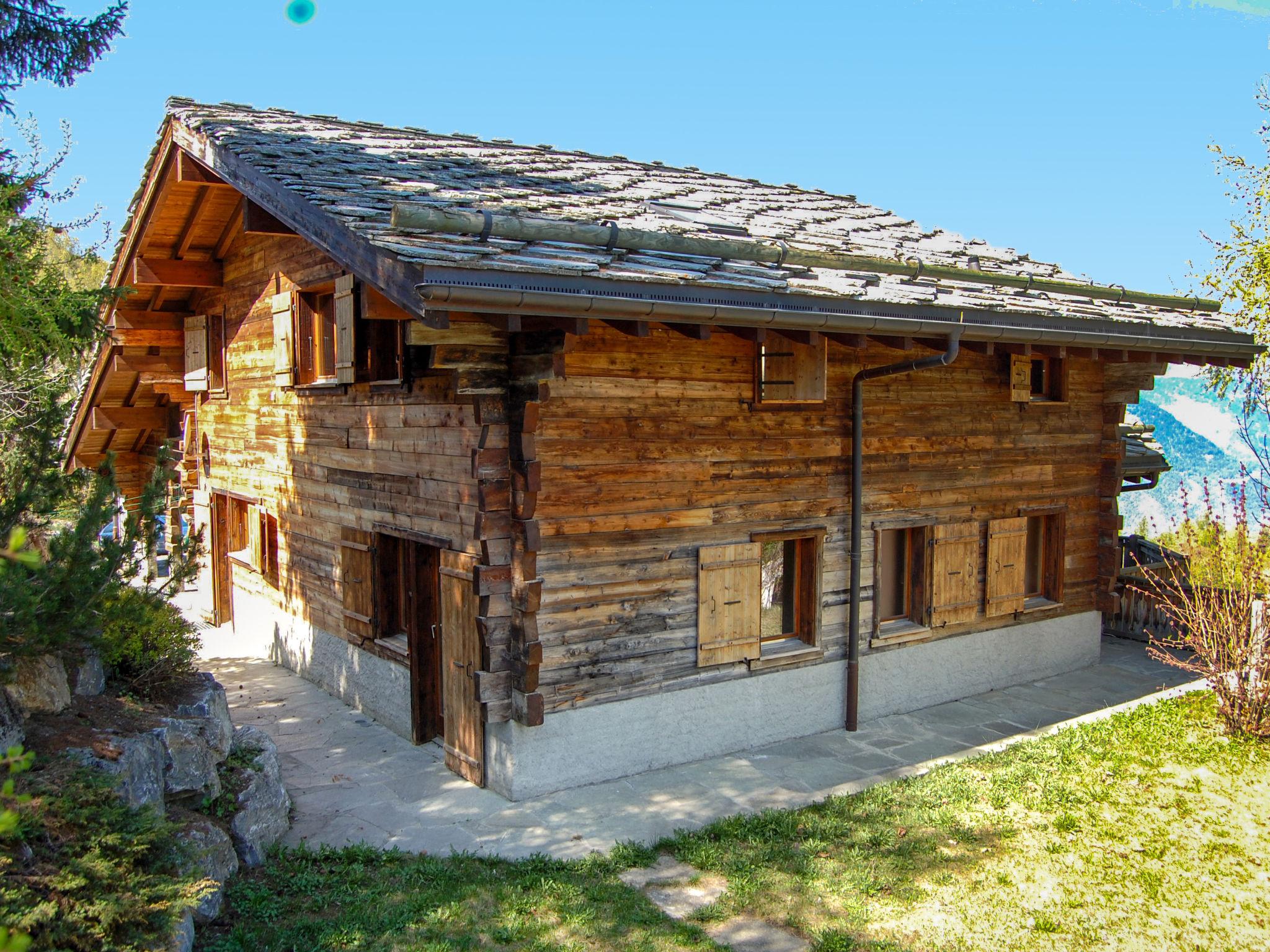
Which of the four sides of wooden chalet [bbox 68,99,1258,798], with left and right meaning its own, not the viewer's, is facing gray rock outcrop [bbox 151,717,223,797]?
front

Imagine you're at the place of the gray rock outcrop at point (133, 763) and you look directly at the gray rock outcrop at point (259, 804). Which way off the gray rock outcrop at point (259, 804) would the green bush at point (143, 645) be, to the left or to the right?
left

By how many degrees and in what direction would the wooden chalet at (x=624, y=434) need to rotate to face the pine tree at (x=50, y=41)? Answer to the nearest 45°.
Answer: approximately 45° to its right

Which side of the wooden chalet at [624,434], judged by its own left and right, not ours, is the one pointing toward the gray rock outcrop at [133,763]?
front

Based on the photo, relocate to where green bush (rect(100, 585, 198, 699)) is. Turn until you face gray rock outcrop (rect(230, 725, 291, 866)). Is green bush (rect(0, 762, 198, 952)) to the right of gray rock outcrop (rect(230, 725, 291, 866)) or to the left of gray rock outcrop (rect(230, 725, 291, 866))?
right

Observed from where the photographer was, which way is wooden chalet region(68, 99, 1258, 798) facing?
facing the viewer and to the left of the viewer
